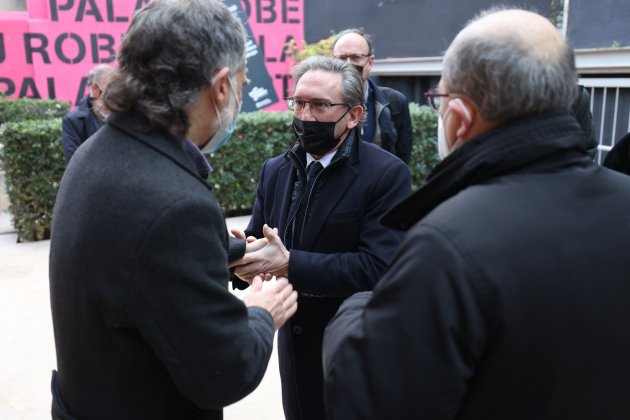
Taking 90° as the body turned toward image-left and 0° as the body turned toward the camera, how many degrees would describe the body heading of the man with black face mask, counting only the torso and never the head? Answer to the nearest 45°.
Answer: approximately 45°

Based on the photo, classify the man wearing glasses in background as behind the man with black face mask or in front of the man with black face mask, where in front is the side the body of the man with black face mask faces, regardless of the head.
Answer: behind

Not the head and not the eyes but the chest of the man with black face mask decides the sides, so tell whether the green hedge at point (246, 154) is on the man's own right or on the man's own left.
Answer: on the man's own right

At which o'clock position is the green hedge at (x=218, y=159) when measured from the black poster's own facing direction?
The green hedge is roughly at 12 o'clock from the black poster.

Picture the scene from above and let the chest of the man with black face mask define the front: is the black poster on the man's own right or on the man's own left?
on the man's own right

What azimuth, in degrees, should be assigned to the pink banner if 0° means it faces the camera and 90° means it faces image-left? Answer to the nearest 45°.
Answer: approximately 0°
